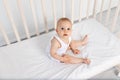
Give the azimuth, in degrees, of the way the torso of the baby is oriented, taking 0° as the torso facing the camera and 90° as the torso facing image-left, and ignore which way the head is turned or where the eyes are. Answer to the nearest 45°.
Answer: approximately 315°
